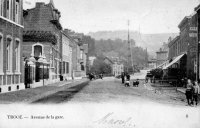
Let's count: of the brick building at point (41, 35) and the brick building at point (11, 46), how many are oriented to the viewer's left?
0

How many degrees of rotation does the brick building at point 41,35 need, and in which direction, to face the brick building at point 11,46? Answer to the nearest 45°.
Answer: approximately 90° to its right

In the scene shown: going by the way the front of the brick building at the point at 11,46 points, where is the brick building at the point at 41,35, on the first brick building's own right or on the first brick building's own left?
on the first brick building's own left

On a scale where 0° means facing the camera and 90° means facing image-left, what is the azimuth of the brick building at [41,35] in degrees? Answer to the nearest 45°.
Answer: approximately 270°

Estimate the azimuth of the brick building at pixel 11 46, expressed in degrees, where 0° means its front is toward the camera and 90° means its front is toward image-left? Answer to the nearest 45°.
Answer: approximately 315°
